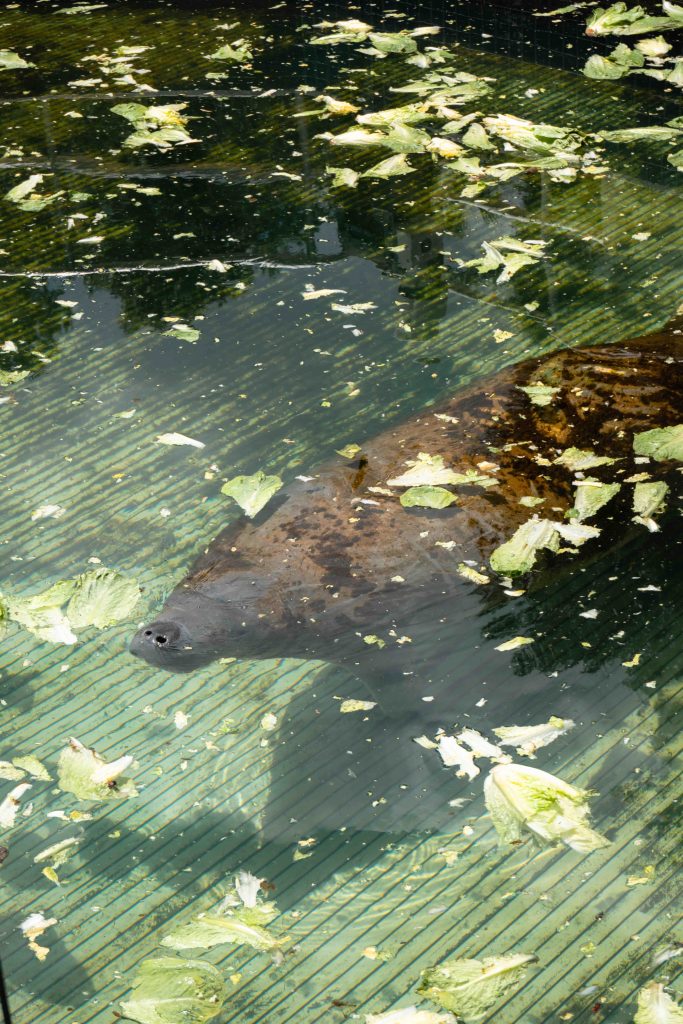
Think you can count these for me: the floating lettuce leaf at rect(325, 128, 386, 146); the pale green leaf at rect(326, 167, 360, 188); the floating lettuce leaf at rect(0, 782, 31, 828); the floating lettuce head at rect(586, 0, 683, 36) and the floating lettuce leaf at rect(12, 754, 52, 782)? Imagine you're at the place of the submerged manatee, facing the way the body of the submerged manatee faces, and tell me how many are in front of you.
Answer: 2

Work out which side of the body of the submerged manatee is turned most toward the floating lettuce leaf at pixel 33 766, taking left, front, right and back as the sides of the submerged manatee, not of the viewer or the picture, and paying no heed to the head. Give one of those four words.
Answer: front

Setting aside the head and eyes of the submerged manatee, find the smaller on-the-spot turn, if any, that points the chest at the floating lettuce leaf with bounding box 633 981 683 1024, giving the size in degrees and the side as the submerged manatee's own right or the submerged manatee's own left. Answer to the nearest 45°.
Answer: approximately 45° to the submerged manatee's own left

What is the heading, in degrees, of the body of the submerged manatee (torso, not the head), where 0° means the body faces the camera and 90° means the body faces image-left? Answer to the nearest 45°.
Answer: approximately 45°

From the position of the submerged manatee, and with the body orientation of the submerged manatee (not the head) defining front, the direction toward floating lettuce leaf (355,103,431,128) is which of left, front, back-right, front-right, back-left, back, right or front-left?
back-right

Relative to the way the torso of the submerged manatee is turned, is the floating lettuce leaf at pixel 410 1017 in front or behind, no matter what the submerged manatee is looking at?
in front

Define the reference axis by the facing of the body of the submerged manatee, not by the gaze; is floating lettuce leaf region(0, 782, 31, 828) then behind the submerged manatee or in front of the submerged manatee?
in front

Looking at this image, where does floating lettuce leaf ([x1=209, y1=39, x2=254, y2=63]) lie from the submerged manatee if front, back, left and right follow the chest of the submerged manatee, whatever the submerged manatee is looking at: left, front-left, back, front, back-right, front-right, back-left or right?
back-right

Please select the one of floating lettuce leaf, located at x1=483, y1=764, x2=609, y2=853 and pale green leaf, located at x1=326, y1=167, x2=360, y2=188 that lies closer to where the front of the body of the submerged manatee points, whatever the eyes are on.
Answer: the floating lettuce leaf

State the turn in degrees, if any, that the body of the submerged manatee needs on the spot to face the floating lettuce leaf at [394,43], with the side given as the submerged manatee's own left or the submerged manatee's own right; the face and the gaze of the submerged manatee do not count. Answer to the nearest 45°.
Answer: approximately 135° to the submerged manatee's own right

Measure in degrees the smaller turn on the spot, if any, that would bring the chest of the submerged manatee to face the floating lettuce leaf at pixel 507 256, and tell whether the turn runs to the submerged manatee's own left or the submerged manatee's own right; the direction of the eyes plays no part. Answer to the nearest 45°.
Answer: approximately 135° to the submerged manatee's own right

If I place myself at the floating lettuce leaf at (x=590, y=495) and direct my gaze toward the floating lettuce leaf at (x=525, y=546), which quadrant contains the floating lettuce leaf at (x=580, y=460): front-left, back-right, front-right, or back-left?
back-right

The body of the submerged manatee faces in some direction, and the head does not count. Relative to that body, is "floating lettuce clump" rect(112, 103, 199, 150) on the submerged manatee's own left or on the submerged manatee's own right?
on the submerged manatee's own right

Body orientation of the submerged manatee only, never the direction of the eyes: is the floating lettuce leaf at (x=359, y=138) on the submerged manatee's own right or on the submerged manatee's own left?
on the submerged manatee's own right

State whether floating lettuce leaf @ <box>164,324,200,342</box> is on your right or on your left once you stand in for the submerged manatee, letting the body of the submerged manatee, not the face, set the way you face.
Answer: on your right
